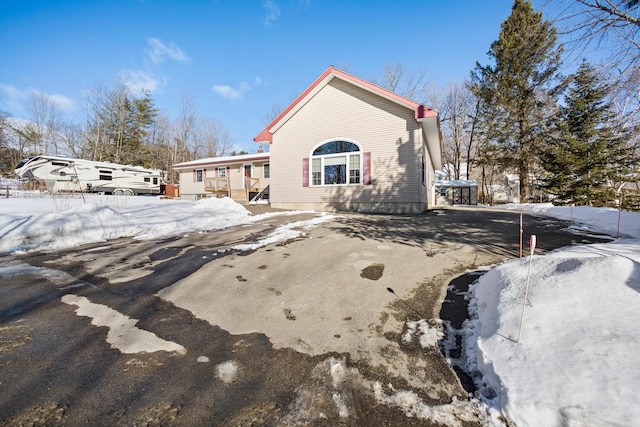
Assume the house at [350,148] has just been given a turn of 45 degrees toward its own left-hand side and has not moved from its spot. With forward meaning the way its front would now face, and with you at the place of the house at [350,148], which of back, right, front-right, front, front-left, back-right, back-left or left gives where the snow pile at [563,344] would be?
front-right

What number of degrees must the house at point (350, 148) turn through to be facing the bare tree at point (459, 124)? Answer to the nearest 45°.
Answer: approximately 135° to its left

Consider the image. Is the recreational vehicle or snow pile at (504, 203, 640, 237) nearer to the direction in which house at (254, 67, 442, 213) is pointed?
the snow pile

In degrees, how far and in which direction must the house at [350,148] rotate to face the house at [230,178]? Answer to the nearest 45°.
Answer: approximately 135° to its right

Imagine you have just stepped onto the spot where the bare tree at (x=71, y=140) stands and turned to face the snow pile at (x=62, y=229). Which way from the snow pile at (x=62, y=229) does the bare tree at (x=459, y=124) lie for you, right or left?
left

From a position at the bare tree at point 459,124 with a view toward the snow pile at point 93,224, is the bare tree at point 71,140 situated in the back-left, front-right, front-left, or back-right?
front-right

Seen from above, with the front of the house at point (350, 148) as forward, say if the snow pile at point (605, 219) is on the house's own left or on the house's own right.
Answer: on the house's own left

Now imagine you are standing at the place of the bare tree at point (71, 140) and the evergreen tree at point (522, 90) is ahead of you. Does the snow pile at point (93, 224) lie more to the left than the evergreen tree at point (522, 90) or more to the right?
right

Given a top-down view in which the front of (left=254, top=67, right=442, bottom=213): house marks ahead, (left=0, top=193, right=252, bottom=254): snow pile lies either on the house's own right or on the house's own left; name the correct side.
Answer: on the house's own right

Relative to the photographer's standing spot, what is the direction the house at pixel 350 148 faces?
facing the viewer

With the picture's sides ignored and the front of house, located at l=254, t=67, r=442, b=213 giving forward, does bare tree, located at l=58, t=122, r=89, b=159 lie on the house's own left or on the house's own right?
on the house's own right

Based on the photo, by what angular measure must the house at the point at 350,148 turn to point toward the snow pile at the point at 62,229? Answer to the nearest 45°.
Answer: approximately 45° to its right
